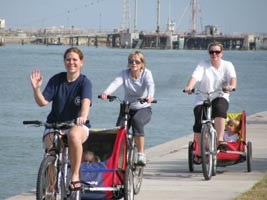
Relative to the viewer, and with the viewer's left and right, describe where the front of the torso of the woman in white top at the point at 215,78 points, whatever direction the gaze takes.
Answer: facing the viewer

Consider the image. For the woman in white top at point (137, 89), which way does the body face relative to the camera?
toward the camera

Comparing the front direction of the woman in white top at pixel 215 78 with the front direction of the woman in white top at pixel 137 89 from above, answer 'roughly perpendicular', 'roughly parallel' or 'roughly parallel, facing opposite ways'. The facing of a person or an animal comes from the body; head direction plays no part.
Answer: roughly parallel

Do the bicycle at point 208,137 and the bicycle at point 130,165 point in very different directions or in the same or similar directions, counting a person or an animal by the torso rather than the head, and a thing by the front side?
same or similar directions

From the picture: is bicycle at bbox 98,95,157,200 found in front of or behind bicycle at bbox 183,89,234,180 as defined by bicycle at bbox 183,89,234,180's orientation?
in front

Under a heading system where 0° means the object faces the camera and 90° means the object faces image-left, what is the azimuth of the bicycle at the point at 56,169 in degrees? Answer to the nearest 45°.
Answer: approximately 45°

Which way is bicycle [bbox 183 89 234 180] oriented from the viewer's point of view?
toward the camera

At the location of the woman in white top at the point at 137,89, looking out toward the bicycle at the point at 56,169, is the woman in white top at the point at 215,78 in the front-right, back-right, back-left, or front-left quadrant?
back-left

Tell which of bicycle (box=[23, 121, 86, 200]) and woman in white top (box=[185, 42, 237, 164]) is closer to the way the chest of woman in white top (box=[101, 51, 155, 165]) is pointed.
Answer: the bicycle
